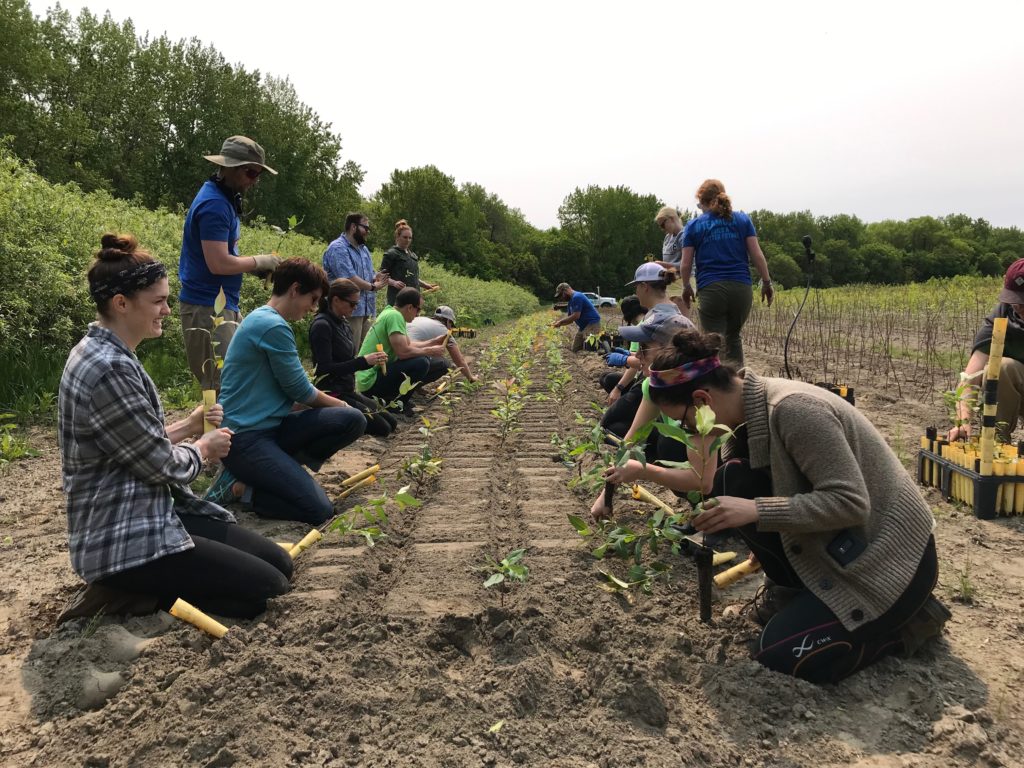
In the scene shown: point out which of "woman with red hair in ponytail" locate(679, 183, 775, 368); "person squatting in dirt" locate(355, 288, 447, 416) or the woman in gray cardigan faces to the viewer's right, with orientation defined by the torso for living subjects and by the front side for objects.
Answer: the person squatting in dirt

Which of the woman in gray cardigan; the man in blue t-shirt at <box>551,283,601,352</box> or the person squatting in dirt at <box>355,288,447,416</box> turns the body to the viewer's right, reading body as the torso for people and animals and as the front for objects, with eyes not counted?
the person squatting in dirt

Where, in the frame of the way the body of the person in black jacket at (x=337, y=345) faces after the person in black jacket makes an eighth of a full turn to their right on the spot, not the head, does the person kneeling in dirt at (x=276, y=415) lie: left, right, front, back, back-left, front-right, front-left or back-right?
front-right

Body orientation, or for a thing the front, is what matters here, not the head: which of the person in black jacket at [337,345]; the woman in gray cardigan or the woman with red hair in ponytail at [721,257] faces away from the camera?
the woman with red hair in ponytail

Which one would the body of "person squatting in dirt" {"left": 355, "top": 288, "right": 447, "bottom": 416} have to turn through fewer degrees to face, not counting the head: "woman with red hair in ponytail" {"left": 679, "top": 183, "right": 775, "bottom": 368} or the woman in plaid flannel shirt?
the woman with red hair in ponytail

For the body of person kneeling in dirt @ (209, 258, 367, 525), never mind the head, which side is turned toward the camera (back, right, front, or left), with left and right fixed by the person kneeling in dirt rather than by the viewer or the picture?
right

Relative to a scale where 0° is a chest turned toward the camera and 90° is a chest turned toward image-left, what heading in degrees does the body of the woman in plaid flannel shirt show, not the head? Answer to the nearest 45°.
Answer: approximately 270°

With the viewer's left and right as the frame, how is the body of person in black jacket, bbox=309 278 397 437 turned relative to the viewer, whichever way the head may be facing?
facing to the right of the viewer

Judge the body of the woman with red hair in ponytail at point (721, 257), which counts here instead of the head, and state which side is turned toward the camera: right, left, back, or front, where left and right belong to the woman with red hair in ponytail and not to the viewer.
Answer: back

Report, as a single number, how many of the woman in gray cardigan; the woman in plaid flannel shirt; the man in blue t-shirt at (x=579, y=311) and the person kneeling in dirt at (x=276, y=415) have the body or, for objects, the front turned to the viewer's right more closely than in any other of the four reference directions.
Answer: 2

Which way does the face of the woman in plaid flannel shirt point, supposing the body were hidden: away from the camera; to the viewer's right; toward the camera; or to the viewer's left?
to the viewer's right

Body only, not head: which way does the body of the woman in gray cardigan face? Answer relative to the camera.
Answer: to the viewer's left

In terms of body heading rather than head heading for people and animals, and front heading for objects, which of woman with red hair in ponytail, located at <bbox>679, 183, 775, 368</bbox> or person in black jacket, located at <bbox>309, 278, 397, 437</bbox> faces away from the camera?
the woman with red hair in ponytail

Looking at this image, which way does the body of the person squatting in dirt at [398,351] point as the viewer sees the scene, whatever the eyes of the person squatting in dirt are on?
to the viewer's right

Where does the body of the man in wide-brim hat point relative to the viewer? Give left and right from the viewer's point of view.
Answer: facing to the right of the viewer
